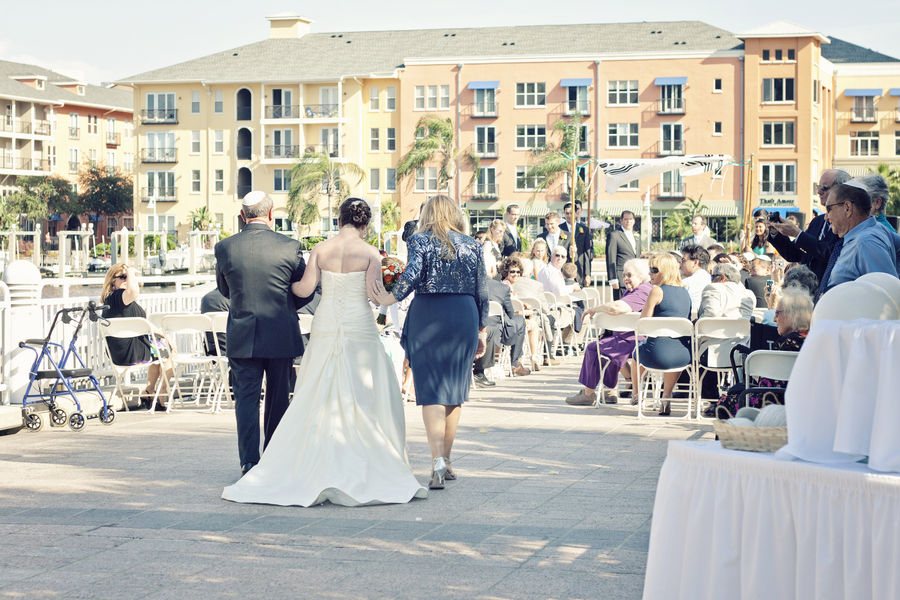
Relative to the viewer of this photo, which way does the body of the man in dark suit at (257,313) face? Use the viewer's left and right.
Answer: facing away from the viewer

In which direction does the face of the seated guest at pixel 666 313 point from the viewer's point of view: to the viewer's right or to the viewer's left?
to the viewer's left

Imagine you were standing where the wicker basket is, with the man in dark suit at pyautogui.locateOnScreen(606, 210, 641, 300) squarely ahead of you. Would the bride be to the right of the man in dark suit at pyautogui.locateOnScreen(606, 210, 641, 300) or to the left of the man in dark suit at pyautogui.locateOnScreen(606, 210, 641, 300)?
left

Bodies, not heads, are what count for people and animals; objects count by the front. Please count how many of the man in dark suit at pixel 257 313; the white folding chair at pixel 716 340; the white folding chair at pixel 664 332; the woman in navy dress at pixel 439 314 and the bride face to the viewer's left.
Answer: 0

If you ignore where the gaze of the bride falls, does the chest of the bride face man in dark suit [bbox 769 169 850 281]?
no

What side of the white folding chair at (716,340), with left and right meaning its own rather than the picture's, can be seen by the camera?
back

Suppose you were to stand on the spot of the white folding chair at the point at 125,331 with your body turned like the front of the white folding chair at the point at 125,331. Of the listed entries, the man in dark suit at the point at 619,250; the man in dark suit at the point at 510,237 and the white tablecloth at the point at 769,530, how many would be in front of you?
2

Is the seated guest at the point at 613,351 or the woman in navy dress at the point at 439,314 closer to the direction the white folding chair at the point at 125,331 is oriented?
the seated guest

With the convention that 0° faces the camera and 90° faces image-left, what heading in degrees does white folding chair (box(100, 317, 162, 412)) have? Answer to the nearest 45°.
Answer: approximately 225°

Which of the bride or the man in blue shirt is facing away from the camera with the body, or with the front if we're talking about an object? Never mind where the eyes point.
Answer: the bride

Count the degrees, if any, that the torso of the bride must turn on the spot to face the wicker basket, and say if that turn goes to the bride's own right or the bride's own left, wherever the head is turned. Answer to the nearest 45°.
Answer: approximately 180°

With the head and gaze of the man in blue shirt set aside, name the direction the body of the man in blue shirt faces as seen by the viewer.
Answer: to the viewer's left

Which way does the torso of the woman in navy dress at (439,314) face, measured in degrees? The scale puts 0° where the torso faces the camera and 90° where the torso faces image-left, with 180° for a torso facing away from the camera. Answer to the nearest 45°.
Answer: approximately 180°

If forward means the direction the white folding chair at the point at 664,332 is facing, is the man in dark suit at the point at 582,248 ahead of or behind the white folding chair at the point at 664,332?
ahead

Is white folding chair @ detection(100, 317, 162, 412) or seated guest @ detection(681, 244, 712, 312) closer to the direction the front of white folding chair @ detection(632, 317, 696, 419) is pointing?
the seated guest

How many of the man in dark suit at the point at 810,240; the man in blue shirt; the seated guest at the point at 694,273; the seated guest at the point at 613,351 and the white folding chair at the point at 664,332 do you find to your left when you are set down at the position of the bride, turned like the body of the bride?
0

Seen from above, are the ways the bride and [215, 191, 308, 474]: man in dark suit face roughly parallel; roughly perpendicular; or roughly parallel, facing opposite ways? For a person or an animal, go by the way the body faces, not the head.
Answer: roughly parallel

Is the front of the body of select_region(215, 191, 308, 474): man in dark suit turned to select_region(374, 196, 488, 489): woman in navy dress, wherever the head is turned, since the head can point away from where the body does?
no

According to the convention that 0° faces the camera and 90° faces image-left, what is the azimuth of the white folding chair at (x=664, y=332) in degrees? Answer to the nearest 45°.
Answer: approximately 180°
